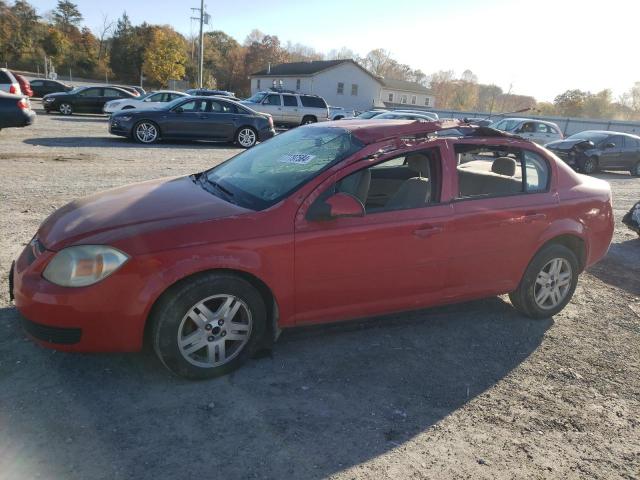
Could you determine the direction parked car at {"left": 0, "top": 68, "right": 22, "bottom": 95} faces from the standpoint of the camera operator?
facing to the left of the viewer

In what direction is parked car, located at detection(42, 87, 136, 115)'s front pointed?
to the viewer's left

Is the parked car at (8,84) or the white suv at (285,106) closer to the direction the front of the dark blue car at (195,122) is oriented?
the parked car

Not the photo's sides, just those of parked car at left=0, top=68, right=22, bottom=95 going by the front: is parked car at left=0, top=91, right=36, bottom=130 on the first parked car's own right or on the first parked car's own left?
on the first parked car's own left

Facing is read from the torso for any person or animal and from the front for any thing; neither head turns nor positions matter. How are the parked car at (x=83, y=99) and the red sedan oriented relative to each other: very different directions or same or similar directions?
same or similar directions

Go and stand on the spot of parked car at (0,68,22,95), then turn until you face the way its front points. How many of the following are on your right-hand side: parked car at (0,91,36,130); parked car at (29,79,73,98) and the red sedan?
1

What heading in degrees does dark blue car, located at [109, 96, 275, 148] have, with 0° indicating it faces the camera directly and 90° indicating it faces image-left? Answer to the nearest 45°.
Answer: approximately 90°

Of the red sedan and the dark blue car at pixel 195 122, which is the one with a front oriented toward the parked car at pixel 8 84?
the dark blue car

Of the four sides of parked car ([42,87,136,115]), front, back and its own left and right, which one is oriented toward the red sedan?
left

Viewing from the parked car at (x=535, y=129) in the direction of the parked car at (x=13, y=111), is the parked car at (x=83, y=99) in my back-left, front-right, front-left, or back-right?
front-right
